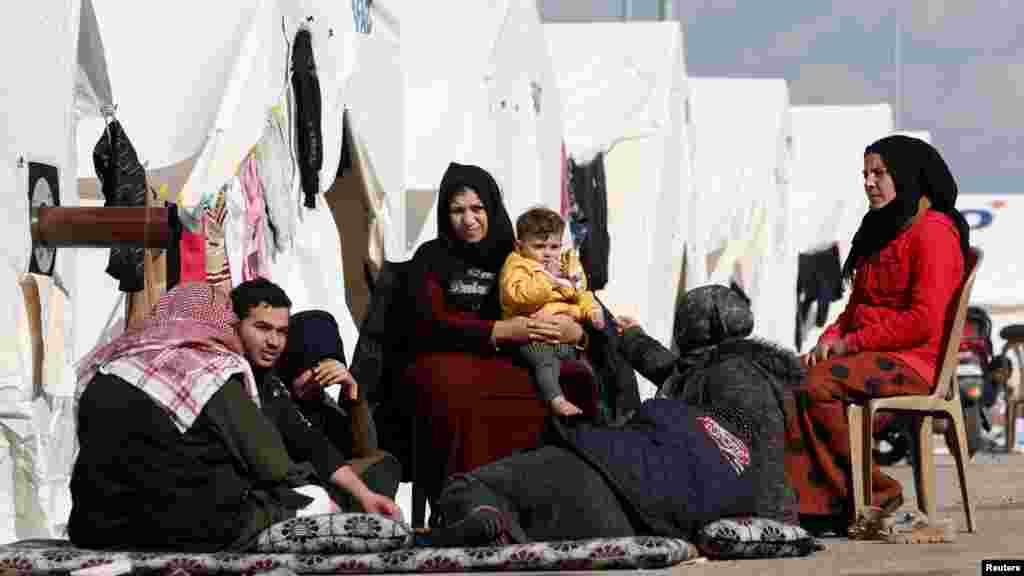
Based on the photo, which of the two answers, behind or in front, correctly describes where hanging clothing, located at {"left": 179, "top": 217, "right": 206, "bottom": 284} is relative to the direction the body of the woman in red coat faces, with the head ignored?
in front

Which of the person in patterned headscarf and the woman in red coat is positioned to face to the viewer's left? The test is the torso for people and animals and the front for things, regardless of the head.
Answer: the woman in red coat

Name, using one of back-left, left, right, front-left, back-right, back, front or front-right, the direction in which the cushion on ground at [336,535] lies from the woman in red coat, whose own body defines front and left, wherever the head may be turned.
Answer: front-left

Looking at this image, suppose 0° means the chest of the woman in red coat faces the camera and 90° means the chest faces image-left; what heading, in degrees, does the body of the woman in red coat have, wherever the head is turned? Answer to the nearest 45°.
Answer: approximately 90°

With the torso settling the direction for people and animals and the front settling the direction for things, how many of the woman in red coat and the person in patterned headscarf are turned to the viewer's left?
1

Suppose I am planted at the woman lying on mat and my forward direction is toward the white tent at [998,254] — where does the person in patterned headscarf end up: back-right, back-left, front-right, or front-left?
back-left

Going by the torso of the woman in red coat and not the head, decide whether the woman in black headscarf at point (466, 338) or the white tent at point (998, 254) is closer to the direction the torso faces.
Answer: the woman in black headscarf

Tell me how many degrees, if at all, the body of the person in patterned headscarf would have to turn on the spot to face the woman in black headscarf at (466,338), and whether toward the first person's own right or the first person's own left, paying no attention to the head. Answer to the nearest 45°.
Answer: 0° — they already face them

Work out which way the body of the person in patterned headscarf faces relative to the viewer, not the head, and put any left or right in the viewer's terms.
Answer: facing away from the viewer and to the right of the viewer
